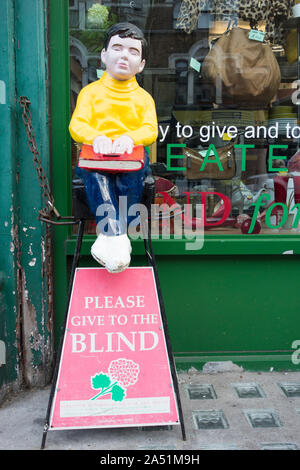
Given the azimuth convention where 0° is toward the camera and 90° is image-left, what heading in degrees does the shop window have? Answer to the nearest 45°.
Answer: approximately 0°

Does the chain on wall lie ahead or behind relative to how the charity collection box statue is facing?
behind

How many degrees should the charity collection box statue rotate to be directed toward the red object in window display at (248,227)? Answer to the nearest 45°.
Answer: approximately 135° to its left

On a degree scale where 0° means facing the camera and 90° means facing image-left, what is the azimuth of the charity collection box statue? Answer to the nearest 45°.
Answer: approximately 0°

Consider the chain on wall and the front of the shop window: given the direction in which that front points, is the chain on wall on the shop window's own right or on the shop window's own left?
on the shop window's own right

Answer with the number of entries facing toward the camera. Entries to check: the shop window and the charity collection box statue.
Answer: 2

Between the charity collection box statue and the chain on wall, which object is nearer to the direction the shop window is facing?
the charity collection box statue
